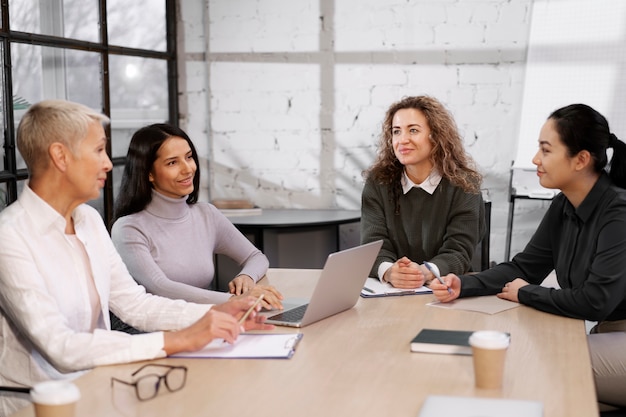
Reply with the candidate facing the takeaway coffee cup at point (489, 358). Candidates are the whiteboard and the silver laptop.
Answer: the whiteboard

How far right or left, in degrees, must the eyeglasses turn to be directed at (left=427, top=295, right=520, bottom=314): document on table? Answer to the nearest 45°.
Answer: approximately 90° to its left

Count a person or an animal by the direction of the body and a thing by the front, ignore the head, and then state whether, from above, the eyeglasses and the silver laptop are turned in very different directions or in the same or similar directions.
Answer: very different directions

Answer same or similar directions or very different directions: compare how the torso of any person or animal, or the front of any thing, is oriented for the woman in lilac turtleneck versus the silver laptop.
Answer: very different directions

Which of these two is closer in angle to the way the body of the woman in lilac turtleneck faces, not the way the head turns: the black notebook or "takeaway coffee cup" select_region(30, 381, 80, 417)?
the black notebook

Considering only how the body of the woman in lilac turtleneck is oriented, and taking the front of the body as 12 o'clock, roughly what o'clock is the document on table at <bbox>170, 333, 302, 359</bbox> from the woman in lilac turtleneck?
The document on table is roughly at 1 o'clock from the woman in lilac turtleneck.

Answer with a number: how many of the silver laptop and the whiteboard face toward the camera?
1

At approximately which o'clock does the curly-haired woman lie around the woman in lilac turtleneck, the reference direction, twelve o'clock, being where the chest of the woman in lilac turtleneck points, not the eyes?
The curly-haired woman is roughly at 10 o'clock from the woman in lilac turtleneck.

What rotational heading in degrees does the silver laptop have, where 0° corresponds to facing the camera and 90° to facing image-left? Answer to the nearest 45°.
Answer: approximately 135°

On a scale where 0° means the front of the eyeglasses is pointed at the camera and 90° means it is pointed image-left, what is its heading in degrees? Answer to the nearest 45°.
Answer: approximately 315°

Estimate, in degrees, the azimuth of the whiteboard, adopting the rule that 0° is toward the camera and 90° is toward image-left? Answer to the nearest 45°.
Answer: approximately 0°

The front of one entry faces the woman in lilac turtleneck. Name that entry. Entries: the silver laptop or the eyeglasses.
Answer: the silver laptop

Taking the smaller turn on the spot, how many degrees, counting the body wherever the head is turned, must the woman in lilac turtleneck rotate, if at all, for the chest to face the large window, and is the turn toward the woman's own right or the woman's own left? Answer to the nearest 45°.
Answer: approximately 135° to the woman's own left
